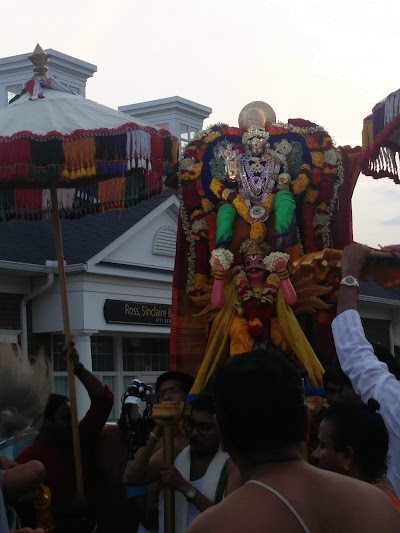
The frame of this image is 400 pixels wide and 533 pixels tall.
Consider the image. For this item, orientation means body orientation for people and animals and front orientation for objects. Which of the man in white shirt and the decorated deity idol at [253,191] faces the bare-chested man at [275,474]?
the decorated deity idol

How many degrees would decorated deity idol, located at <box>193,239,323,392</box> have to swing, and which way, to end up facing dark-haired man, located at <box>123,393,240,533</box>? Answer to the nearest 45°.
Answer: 0° — it already faces them

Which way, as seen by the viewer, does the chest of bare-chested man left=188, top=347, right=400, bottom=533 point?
away from the camera

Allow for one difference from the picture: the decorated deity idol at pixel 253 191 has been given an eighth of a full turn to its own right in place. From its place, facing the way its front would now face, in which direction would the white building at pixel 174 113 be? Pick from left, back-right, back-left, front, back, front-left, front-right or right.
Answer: back-right

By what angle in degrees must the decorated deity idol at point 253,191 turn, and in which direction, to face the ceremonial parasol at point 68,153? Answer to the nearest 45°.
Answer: approximately 45° to its right

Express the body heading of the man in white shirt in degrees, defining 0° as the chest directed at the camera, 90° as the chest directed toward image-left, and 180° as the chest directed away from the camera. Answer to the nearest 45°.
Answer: approximately 180°

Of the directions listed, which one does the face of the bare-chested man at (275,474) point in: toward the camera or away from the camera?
away from the camera

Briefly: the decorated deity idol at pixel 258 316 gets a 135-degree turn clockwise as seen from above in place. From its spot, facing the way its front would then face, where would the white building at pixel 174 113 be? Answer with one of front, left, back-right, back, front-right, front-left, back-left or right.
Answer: front-right

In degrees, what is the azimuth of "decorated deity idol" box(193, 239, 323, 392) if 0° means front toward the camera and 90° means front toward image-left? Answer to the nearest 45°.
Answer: approximately 0°

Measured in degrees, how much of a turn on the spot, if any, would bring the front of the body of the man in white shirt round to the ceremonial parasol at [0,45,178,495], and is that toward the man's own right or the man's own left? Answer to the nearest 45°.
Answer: approximately 45° to the man's own left
